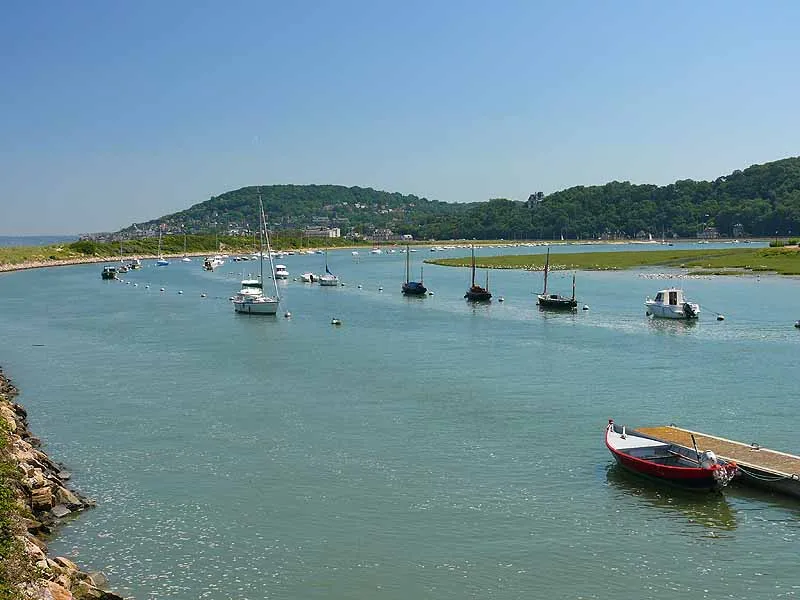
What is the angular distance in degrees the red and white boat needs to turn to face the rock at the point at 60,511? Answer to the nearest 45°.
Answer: approximately 90° to its left

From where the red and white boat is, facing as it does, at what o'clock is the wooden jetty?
The wooden jetty is roughly at 4 o'clock from the red and white boat.

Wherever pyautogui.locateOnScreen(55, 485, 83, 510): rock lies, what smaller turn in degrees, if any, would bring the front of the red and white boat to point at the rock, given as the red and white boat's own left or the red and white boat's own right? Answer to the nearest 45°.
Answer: approximately 90° to the red and white boat's own left

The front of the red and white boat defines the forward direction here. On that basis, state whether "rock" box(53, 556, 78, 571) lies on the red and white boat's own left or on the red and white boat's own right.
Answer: on the red and white boat's own left

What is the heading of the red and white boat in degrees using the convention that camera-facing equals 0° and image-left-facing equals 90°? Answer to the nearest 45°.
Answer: approximately 135°

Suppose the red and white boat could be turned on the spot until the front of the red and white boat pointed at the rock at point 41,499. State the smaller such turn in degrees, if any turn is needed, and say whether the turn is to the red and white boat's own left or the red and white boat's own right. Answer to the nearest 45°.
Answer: approximately 90° to the red and white boat's own left

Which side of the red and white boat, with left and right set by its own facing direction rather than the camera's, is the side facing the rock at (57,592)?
left

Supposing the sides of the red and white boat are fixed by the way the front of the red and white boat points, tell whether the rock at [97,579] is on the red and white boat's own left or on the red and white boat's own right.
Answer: on the red and white boat's own left
